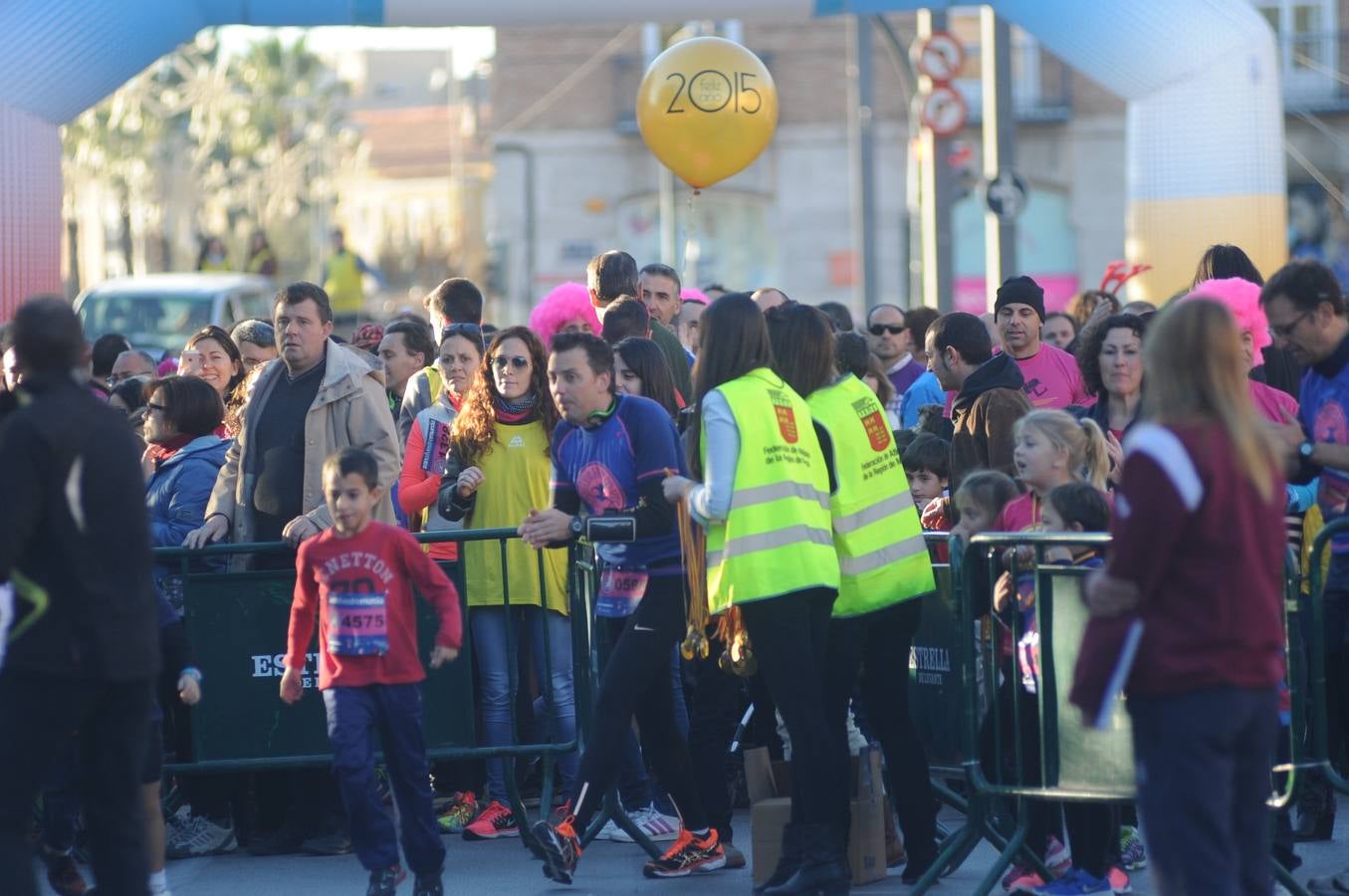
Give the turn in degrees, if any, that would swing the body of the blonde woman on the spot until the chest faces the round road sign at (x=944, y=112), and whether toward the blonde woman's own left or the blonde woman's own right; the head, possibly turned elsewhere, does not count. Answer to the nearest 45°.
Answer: approximately 45° to the blonde woman's own right

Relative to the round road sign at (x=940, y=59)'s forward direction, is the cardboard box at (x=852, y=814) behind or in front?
in front

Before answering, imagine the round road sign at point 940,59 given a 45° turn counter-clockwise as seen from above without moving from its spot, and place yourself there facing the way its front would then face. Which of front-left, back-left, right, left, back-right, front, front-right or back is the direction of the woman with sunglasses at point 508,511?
front-right

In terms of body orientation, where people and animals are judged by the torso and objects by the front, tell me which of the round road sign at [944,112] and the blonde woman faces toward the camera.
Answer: the round road sign

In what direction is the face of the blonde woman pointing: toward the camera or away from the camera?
away from the camera

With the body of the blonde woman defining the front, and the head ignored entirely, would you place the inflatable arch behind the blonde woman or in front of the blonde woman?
in front

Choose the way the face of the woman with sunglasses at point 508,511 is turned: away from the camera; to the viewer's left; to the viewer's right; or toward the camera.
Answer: toward the camera

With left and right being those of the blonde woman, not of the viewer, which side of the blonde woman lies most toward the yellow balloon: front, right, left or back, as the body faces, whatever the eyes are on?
front

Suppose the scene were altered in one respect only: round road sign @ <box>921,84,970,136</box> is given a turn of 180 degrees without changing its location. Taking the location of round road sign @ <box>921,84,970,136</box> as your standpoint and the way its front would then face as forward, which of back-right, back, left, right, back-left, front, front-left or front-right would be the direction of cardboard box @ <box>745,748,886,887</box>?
back

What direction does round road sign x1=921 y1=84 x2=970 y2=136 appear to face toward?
toward the camera

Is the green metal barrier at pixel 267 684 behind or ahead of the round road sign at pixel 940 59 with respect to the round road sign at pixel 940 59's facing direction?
ahead

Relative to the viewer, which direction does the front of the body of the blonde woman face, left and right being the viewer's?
facing away from the viewer and to the left of the viewer

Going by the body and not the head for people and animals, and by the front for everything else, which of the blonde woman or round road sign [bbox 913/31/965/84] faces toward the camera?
the round road sign

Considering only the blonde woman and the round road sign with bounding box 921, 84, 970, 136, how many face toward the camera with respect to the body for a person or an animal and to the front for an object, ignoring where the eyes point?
1

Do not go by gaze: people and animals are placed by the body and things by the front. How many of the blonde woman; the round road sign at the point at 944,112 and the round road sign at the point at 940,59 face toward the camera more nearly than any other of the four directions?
2

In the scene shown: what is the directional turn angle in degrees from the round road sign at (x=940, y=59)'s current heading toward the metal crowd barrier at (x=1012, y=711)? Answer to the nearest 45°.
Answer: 0° — it already faces it

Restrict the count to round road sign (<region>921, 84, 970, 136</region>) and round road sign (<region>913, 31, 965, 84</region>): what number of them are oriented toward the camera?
2
